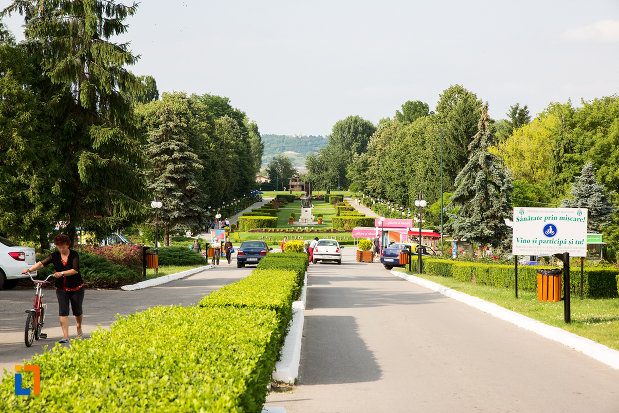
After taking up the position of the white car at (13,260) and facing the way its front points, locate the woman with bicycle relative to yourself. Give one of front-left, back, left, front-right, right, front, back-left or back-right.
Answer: back-left

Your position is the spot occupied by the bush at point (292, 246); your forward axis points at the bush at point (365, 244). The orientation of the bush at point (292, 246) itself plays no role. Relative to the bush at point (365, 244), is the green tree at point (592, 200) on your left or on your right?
right

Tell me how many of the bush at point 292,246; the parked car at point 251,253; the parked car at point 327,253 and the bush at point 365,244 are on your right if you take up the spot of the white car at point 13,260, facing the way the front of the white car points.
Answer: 4

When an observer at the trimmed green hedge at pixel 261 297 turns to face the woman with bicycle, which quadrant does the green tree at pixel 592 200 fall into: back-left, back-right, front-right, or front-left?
back-right

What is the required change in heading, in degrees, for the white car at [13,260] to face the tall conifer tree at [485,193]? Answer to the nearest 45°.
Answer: approximately 90° to its right

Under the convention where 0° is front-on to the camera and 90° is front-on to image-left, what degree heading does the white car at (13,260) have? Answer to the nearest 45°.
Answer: approximately 135°

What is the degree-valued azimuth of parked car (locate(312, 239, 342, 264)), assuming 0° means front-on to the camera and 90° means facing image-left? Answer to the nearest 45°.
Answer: approximately 180°

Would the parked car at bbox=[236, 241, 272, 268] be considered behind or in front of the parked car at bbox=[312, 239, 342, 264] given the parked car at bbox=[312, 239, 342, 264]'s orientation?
behind

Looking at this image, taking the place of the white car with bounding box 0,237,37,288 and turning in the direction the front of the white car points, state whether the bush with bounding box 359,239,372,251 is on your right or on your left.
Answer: on your right

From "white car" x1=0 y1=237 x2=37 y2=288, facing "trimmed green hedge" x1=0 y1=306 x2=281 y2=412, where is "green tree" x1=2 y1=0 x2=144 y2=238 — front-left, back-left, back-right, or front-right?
back-left

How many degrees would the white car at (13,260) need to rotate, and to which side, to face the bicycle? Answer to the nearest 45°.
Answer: approximately 135° to its left
